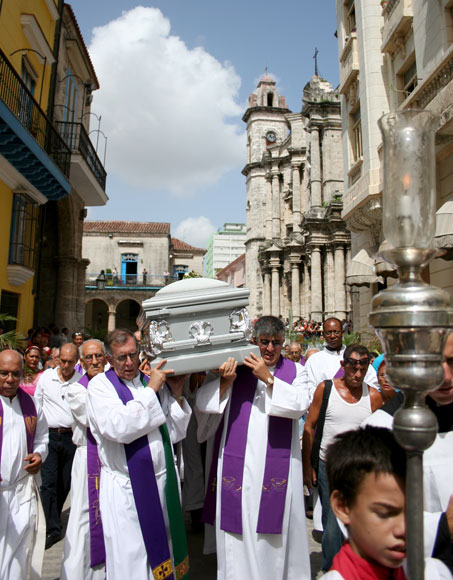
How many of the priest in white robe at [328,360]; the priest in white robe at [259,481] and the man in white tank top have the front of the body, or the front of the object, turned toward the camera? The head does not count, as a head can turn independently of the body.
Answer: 3

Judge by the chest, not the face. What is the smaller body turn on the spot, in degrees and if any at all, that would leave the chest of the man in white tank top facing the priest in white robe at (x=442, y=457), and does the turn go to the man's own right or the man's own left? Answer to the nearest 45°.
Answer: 0° — they already face them

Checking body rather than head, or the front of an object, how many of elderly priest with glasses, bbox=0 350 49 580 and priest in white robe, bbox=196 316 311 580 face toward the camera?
2

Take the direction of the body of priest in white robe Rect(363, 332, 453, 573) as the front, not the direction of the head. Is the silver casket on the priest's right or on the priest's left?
on the priest's right

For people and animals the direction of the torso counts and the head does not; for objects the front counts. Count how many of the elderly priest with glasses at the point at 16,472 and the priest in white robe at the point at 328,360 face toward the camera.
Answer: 2

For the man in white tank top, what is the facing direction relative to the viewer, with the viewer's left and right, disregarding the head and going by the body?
facing the viewer

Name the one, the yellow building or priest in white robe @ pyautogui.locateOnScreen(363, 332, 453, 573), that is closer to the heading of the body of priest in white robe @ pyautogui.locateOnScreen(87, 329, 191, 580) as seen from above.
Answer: the priest in white robe

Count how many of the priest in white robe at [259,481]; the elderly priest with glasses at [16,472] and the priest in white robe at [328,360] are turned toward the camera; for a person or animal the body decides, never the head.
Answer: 3

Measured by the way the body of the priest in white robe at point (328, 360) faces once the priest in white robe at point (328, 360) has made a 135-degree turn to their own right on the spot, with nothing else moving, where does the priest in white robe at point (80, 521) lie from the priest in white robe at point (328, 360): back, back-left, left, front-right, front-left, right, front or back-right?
left

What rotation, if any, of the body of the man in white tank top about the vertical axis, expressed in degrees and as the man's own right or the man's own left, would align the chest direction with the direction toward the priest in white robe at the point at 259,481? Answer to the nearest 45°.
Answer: approximately 45° to the man's own right

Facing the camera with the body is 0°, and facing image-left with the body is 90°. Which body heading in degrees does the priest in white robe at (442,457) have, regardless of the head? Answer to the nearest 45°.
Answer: approximately 45°

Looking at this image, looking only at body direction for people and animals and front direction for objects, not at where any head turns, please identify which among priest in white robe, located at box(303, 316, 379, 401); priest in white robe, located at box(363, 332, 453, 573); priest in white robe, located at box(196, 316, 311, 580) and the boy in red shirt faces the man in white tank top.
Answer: priest in white robe, located at box(303, 316, 379, 401)

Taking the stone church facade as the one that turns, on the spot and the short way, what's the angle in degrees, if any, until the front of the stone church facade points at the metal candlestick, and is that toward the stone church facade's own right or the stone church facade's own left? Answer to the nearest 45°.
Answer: approximately 45° to the stone church facade's own left

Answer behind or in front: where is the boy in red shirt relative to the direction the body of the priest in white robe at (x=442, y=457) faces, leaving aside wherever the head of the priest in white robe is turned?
in front

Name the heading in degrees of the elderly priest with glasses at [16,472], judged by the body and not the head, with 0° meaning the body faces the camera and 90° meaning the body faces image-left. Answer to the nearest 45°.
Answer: approximately 0°

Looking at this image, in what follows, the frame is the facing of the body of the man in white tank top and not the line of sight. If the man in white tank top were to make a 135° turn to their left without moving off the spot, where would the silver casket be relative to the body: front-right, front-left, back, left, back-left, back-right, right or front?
back
